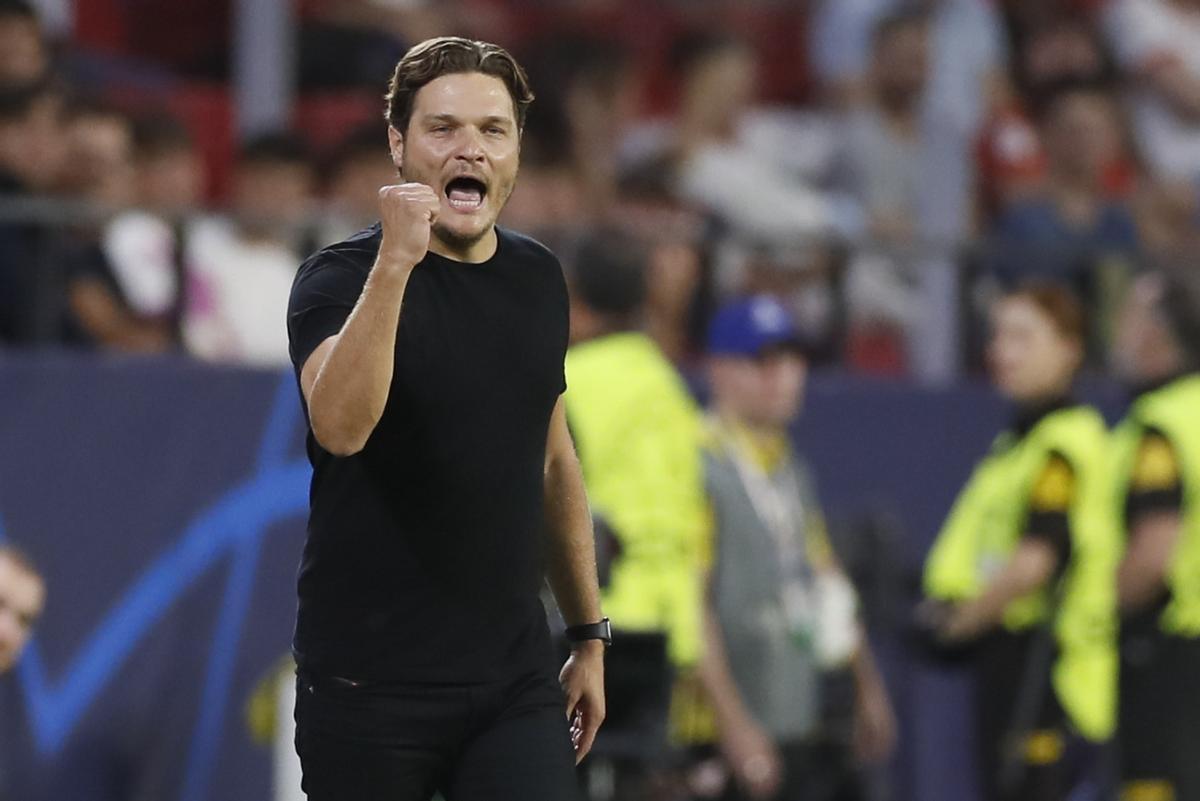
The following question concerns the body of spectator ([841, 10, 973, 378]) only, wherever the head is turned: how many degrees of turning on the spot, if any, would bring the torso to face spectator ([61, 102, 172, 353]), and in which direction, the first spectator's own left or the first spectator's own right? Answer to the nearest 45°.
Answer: approximately 45° to the first spectator's own right

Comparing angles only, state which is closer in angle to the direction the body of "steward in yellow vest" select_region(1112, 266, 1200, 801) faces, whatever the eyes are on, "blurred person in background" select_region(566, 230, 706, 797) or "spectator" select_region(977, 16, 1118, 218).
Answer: the blurred person in background

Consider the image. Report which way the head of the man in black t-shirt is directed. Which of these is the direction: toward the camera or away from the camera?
toward the camera

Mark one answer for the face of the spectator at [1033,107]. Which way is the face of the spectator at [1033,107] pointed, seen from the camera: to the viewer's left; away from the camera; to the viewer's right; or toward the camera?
toward the camera

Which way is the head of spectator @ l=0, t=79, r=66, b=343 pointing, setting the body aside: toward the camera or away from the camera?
toward the camera

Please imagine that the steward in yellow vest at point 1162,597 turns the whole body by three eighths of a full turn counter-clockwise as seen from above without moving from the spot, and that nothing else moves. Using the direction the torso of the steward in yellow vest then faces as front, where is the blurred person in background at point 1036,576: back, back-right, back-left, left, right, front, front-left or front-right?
back

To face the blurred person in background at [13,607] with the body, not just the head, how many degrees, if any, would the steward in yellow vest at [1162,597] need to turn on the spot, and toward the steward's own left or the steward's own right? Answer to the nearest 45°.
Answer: approximately 45° to the steward's own left

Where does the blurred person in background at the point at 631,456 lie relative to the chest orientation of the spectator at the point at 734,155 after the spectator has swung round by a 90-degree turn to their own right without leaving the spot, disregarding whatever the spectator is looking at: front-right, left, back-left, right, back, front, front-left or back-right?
back-left

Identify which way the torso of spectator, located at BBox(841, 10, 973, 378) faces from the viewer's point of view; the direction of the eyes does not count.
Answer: toward the camera

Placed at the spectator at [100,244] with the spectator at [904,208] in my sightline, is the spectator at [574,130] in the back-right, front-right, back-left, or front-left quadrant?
front-left

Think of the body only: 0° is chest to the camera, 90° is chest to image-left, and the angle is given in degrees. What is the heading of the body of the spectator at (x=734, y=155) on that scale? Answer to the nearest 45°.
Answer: approximately 45°

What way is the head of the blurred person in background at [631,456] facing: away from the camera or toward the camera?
away from the camera

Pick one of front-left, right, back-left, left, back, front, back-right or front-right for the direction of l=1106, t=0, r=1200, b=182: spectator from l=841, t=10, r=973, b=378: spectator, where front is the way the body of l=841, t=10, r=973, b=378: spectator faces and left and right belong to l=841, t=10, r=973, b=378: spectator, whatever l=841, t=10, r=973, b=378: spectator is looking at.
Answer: back-left

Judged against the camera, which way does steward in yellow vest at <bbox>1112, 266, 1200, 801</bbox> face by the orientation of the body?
to the viewer's left
